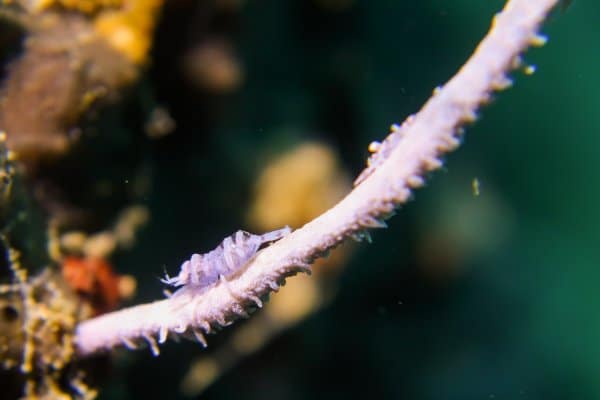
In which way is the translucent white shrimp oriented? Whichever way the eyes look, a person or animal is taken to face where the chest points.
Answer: to the viewer's left

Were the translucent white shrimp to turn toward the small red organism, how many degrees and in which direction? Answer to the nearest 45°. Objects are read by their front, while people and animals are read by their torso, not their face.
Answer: approximately 45° to its right
